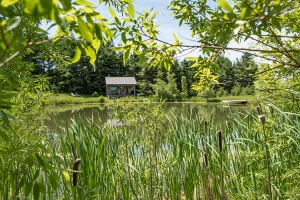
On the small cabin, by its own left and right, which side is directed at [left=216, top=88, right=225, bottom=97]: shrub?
left

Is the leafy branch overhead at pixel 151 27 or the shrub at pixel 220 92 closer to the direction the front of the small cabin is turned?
the leafy branch overhead

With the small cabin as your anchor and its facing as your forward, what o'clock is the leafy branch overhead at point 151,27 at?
The leafy branch overhead is roughly at 12 o'clock from the small cabin.

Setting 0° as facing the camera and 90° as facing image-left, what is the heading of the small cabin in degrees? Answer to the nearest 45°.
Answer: approximately 0°
